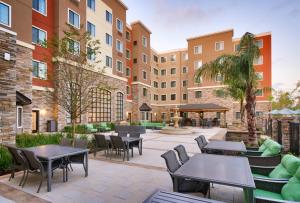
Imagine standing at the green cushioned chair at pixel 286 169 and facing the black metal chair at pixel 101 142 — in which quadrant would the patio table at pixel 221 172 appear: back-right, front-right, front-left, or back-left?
front-left

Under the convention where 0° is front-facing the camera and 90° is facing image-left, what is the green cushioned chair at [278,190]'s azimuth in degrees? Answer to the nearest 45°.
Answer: approximately 90°

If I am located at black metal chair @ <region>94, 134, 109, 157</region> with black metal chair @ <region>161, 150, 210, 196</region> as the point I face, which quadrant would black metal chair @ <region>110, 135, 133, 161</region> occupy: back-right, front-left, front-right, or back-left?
front-left

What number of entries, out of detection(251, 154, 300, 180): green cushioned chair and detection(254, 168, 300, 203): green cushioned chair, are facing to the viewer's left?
2

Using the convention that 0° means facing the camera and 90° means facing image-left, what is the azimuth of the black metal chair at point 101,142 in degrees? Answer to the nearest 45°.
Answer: approximately 225°

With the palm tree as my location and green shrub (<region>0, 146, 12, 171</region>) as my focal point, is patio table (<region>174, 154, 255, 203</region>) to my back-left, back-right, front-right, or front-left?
front-left

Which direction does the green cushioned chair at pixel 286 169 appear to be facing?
to the viewer's left
